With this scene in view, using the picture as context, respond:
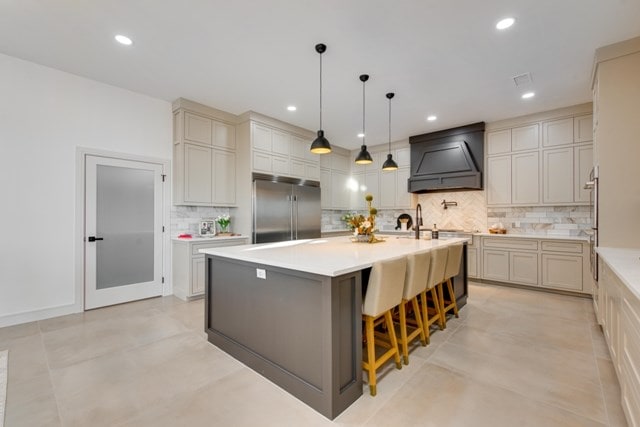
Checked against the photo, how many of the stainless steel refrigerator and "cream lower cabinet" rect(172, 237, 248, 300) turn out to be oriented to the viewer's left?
0

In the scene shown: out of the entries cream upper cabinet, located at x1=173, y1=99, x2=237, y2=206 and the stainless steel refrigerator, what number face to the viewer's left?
0

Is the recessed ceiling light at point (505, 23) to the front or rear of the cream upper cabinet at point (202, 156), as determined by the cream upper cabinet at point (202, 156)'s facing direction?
to the front

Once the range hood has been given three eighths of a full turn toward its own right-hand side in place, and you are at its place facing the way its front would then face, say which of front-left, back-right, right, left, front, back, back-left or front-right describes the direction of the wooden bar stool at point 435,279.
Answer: back

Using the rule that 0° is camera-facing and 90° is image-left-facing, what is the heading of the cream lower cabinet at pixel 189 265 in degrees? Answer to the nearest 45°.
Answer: approximately 315°

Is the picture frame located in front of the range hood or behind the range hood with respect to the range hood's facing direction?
in front

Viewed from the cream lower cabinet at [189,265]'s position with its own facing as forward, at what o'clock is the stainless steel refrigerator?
The stainless steel refrigerator is roughly at 10 o'clock from the cream lower cabinet.
